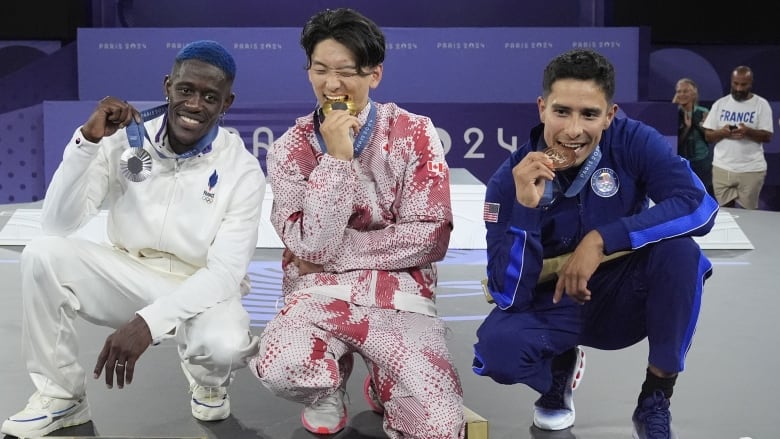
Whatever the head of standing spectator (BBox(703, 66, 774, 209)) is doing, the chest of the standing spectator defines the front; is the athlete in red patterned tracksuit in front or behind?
in front

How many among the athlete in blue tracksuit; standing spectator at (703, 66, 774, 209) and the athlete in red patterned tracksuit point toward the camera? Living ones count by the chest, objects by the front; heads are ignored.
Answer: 3

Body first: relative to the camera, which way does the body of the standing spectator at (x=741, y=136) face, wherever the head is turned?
toward the camera

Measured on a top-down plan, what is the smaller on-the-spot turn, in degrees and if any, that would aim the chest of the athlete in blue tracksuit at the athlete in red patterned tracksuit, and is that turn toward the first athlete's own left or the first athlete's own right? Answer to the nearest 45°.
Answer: approximately 90° to the first athlete's own right

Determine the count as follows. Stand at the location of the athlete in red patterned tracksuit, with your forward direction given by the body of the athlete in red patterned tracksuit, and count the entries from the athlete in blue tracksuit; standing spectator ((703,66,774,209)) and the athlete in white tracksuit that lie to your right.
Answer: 1

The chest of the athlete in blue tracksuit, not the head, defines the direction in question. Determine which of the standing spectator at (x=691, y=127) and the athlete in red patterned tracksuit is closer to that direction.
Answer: the athlete in red patterned tracksuit

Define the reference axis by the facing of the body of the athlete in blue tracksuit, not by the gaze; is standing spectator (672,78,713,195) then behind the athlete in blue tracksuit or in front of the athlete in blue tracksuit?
behind

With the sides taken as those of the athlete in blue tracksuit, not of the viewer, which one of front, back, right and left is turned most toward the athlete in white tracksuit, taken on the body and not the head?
right

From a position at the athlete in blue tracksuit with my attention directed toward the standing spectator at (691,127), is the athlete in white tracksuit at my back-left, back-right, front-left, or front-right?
back-left

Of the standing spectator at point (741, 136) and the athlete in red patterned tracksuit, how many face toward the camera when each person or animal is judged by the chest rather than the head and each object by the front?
2

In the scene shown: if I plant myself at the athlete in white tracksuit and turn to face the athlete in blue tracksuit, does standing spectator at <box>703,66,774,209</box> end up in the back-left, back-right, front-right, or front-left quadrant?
front-left

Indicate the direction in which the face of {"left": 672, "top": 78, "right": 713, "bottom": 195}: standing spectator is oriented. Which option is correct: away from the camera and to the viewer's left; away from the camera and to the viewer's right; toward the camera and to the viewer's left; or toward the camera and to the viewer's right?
toward the camera and to the viewer's left

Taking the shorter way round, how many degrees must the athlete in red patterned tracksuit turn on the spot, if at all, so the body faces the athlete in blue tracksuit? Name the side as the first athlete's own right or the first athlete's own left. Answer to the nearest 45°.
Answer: approximately 90° to the first athlete's own left

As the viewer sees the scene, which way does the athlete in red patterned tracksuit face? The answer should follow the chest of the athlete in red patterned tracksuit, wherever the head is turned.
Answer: toward the camera

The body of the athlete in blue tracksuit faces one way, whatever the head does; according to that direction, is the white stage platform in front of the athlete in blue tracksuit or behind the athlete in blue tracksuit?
behind
